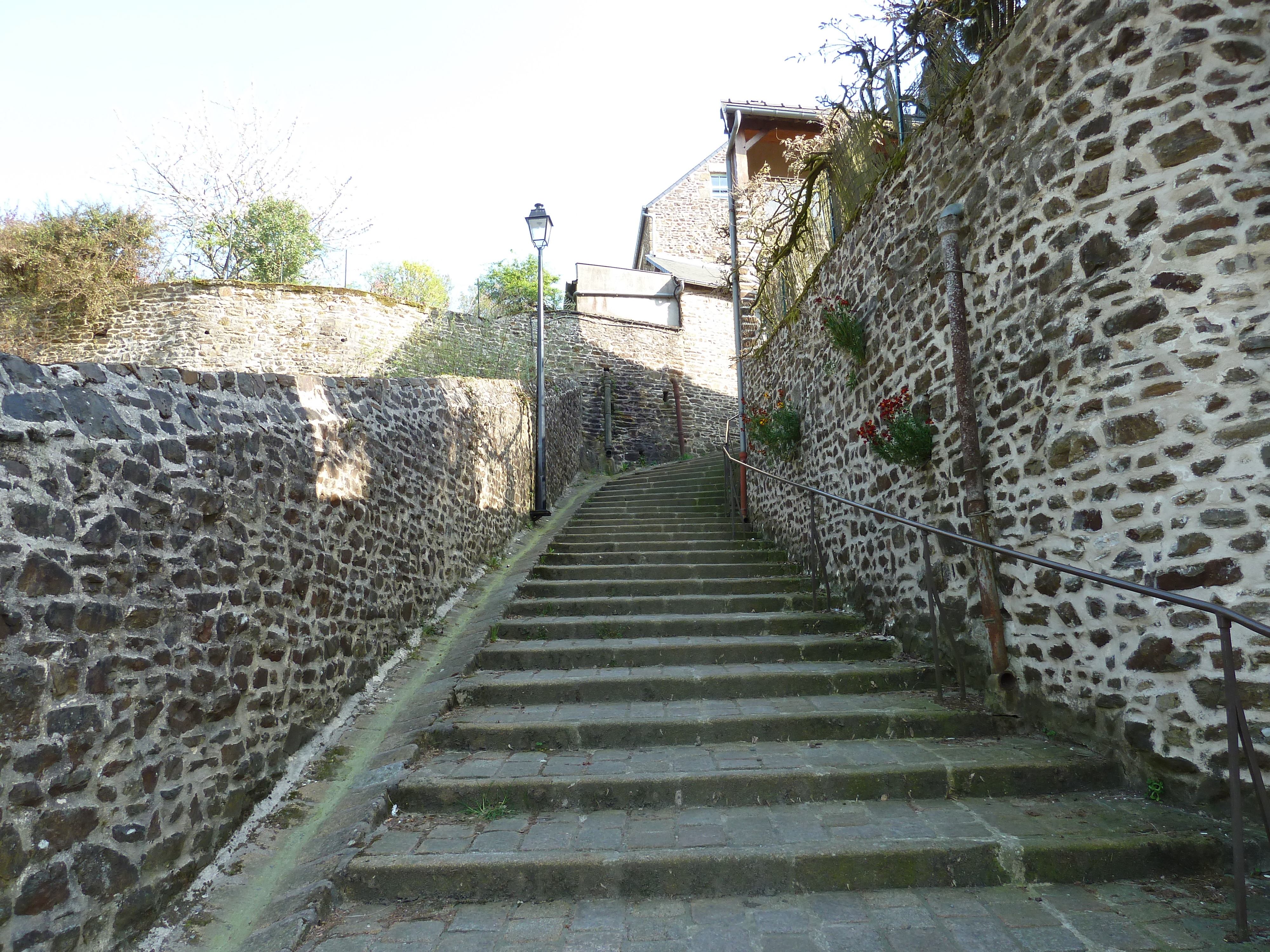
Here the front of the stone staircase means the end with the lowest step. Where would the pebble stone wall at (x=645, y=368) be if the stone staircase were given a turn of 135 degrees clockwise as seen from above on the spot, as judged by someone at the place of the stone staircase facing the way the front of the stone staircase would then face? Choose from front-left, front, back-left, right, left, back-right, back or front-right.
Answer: front-right

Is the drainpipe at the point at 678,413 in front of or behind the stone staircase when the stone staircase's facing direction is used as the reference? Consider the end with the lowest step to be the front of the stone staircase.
behind

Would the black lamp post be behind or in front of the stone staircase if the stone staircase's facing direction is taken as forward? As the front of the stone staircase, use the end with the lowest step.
behind

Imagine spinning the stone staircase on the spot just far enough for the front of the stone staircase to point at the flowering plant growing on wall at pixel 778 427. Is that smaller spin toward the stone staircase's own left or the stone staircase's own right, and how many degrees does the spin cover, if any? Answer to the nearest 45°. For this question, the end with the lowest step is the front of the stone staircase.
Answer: approximately 180°

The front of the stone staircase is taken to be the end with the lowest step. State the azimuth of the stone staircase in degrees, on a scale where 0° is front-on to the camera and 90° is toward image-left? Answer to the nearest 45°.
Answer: approximately 0°

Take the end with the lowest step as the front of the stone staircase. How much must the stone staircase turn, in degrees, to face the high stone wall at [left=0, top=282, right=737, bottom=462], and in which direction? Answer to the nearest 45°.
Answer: approximately 135° to its right

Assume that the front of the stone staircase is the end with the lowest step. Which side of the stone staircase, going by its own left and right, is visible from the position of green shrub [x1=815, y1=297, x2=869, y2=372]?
left
